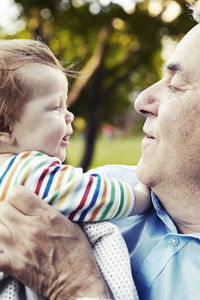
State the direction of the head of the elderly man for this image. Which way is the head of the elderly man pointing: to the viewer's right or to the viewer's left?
to the viewer's left

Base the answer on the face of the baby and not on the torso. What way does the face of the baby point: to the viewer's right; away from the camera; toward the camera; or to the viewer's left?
to the viewer's right

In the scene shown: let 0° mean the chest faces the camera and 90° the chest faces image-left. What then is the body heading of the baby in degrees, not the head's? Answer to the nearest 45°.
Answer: approximately 270°
